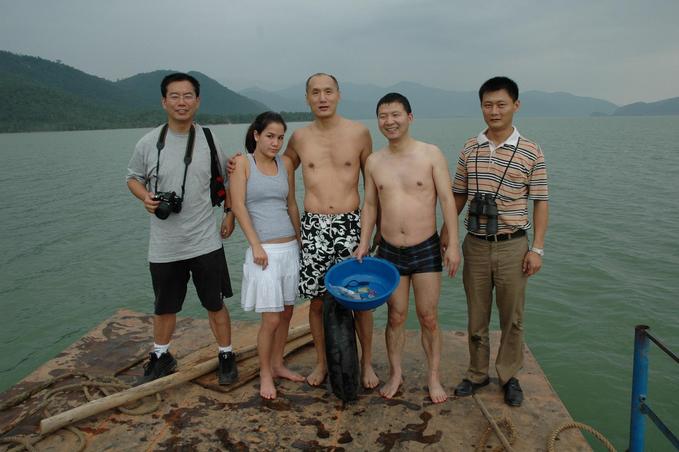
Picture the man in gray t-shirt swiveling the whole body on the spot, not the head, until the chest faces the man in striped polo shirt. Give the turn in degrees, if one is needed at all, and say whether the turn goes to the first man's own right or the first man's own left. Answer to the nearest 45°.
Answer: approximately 45° to the first man's own left

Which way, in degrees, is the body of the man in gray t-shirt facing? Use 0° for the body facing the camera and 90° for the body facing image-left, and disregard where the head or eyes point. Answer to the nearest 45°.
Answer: approximately 0°

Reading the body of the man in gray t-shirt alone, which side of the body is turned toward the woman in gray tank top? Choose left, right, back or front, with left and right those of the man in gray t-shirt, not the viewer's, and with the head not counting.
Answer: left

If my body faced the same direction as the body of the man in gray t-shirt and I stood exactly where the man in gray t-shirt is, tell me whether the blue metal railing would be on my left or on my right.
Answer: on my left

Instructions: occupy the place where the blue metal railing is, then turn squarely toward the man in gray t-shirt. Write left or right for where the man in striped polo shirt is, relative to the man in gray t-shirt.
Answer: right
